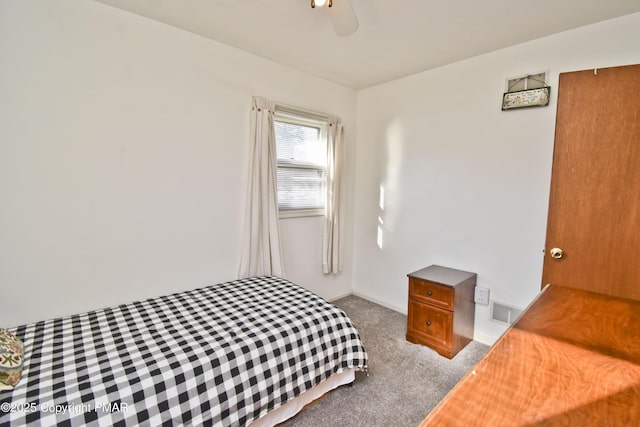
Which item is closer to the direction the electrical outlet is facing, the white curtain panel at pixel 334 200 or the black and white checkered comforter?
the black and white checkered comforter

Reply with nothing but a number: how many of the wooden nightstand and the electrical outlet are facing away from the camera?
0

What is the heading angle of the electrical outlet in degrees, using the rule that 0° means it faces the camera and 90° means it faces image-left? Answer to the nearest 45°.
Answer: approximately 0°

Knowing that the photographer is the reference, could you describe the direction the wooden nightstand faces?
facing the viewer and to the left of the viewer

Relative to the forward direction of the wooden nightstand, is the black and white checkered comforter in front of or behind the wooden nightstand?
in front

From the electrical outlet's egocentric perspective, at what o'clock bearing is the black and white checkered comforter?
The black and white checkered comforter is roughly at 1 o'clock from the electrical outlet.

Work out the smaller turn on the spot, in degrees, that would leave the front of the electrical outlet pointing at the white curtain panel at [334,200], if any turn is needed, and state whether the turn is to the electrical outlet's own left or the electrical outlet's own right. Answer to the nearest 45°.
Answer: approximately 90° to the electrical outlet's own right

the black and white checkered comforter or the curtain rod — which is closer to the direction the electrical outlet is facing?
the black and white checkered comforter

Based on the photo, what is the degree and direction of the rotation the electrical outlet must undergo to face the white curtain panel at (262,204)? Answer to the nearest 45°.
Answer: approximately 45° to its right

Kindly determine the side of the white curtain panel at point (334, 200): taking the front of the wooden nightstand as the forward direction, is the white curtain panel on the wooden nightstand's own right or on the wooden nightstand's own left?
on the wooden nightstand's own right
